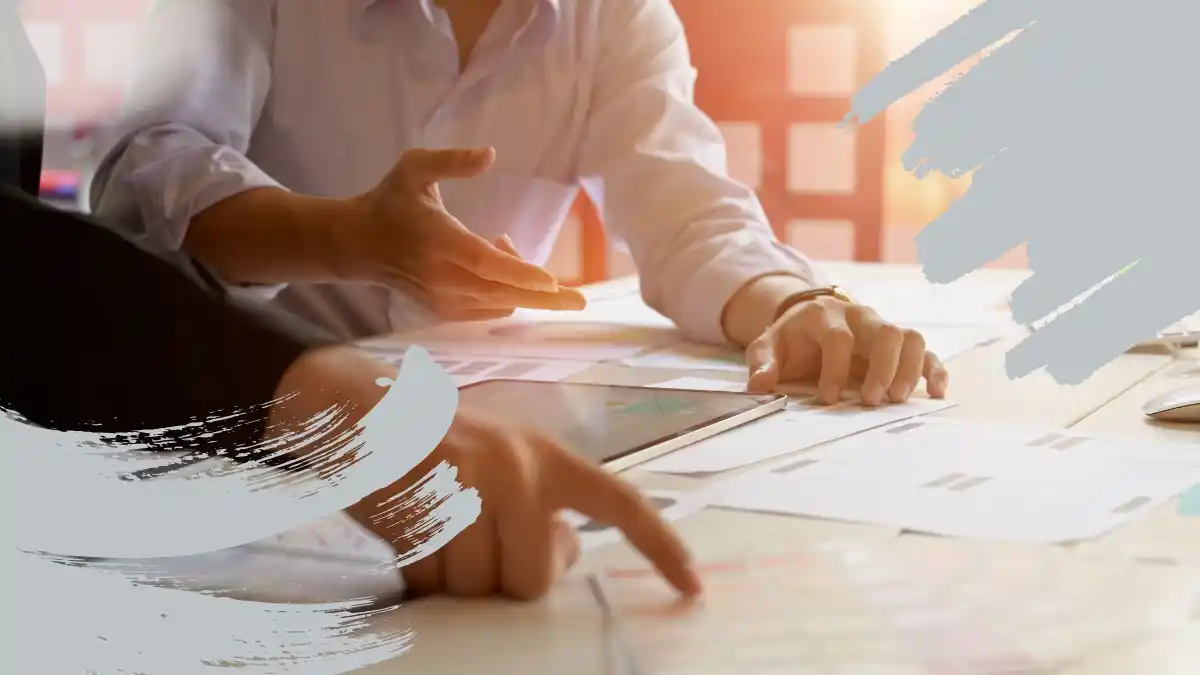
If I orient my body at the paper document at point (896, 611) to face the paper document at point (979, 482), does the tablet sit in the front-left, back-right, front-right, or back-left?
front-left

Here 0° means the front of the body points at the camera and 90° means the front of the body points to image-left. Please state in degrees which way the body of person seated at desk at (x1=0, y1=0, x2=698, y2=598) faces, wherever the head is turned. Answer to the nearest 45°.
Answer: approximately 270°
